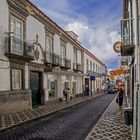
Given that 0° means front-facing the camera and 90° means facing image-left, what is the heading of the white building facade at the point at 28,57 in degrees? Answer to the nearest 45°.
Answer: approximately 315°
